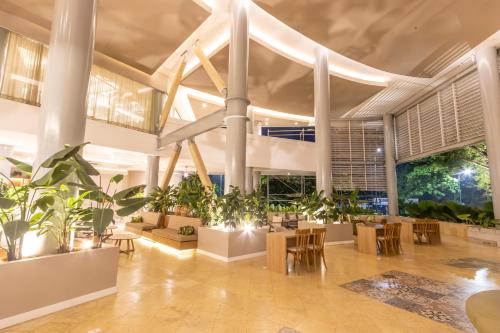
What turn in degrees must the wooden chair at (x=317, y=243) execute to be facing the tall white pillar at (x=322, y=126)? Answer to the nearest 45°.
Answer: approximately 45° to its right

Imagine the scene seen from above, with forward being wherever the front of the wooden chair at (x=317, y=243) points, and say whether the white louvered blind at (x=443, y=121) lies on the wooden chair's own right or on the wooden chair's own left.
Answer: on the wooden chair's own right

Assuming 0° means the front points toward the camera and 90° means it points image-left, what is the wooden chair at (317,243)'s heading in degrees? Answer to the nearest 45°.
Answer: approximately 135°

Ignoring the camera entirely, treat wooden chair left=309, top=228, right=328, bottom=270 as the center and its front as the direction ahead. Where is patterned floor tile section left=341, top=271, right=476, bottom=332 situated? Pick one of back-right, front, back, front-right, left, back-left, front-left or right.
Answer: back

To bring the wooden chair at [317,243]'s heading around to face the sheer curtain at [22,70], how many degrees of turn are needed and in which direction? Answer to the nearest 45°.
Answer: approximately 45° to its left
